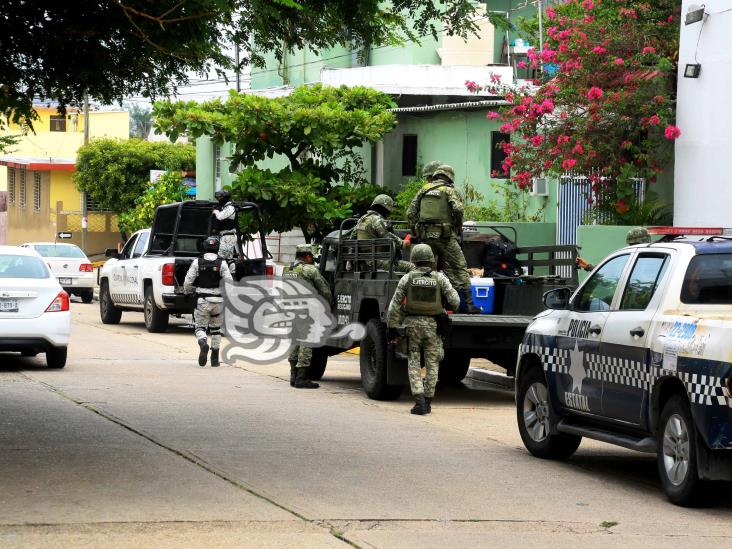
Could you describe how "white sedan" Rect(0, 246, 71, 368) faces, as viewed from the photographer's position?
facing away from the viewer

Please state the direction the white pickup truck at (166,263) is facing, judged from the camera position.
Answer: facing away from the viewer and to the left of the viewer

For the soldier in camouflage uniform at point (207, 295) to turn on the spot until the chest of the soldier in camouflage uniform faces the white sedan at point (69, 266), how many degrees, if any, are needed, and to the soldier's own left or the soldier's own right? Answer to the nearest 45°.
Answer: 0° — they already face it

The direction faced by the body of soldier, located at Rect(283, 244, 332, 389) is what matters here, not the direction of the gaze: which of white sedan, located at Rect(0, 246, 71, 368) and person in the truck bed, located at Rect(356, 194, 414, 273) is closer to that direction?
the person in the truck bed

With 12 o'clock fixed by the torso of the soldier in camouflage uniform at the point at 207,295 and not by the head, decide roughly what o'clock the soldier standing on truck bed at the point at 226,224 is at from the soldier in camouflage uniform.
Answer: The soldier standing on truck bed is roughly at 12 o'clock from the soldier in camouflage uniform.

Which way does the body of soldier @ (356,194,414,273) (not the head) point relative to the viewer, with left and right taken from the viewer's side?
facing to the right of the viewer

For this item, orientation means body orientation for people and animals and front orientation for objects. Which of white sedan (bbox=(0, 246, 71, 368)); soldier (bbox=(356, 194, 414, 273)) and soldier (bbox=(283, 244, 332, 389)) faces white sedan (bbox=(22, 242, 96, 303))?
white sedan (bbox=(0, 246, 71, 368))
